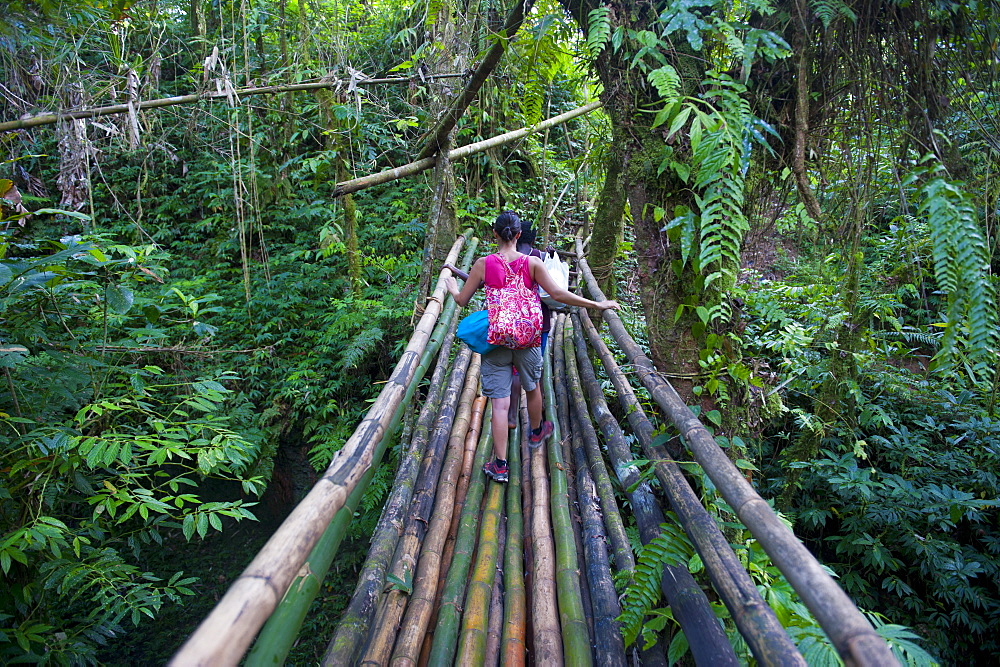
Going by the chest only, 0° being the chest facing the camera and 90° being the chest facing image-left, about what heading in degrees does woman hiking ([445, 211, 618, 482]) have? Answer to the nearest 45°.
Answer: approximately 180°

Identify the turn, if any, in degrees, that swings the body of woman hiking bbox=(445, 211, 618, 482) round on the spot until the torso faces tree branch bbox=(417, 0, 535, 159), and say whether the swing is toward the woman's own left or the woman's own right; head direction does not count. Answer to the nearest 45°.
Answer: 0° — they already face it

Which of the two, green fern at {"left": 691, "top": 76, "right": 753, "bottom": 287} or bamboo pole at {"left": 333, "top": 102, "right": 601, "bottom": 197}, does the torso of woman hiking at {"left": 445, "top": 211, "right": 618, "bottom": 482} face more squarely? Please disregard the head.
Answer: the bamboo pole

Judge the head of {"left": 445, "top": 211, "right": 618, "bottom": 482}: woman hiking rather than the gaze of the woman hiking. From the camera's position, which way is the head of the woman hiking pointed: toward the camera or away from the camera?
away from the camera
